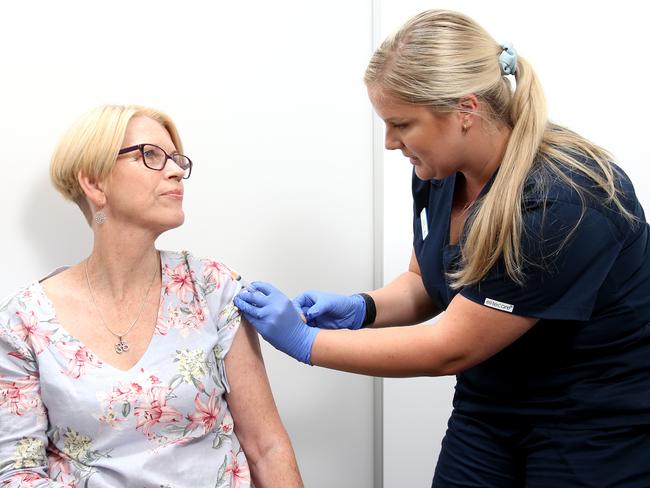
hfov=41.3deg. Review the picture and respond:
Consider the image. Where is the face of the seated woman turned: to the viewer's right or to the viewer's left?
to the viewer's right

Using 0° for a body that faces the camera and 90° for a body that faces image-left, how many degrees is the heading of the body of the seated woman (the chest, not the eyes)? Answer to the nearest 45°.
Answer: approximately 0°

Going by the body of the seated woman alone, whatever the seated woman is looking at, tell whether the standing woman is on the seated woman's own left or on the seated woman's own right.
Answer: on the seated woman's own left
